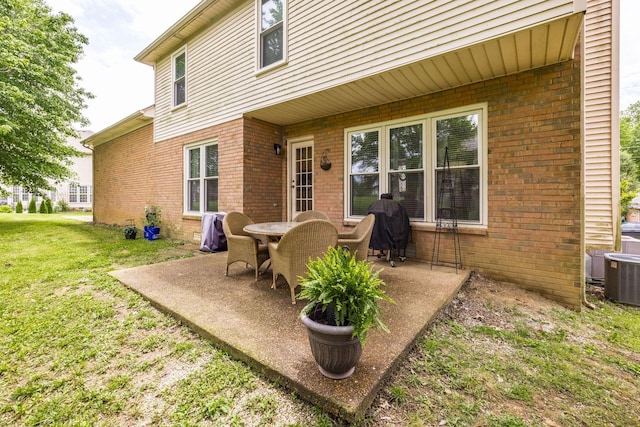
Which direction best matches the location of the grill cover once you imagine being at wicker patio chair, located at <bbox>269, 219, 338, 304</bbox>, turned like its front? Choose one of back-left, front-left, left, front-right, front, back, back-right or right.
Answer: right

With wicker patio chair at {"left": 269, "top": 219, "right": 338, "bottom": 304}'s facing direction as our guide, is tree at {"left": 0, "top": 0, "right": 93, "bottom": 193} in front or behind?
in front

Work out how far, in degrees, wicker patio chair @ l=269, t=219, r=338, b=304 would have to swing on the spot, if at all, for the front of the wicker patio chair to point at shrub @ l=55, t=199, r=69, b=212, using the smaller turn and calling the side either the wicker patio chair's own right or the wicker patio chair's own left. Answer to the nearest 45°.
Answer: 0° — it already faces it

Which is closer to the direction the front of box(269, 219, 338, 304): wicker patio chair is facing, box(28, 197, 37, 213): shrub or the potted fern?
the shrub

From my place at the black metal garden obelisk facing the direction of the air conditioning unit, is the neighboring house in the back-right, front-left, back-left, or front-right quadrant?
back-left

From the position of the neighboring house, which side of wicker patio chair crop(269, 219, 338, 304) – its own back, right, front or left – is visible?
front

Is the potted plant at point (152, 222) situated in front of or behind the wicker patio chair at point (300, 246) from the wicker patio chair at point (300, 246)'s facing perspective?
in front

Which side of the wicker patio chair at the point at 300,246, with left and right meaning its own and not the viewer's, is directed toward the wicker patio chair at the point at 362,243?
right

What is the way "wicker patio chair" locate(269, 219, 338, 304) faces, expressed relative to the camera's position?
facing away from the viewer and to the left of the viewer

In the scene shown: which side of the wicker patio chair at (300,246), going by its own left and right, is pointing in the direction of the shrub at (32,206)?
front

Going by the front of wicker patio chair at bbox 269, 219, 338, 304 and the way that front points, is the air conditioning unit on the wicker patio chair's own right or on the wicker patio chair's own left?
on the wicker patio chair's own right
